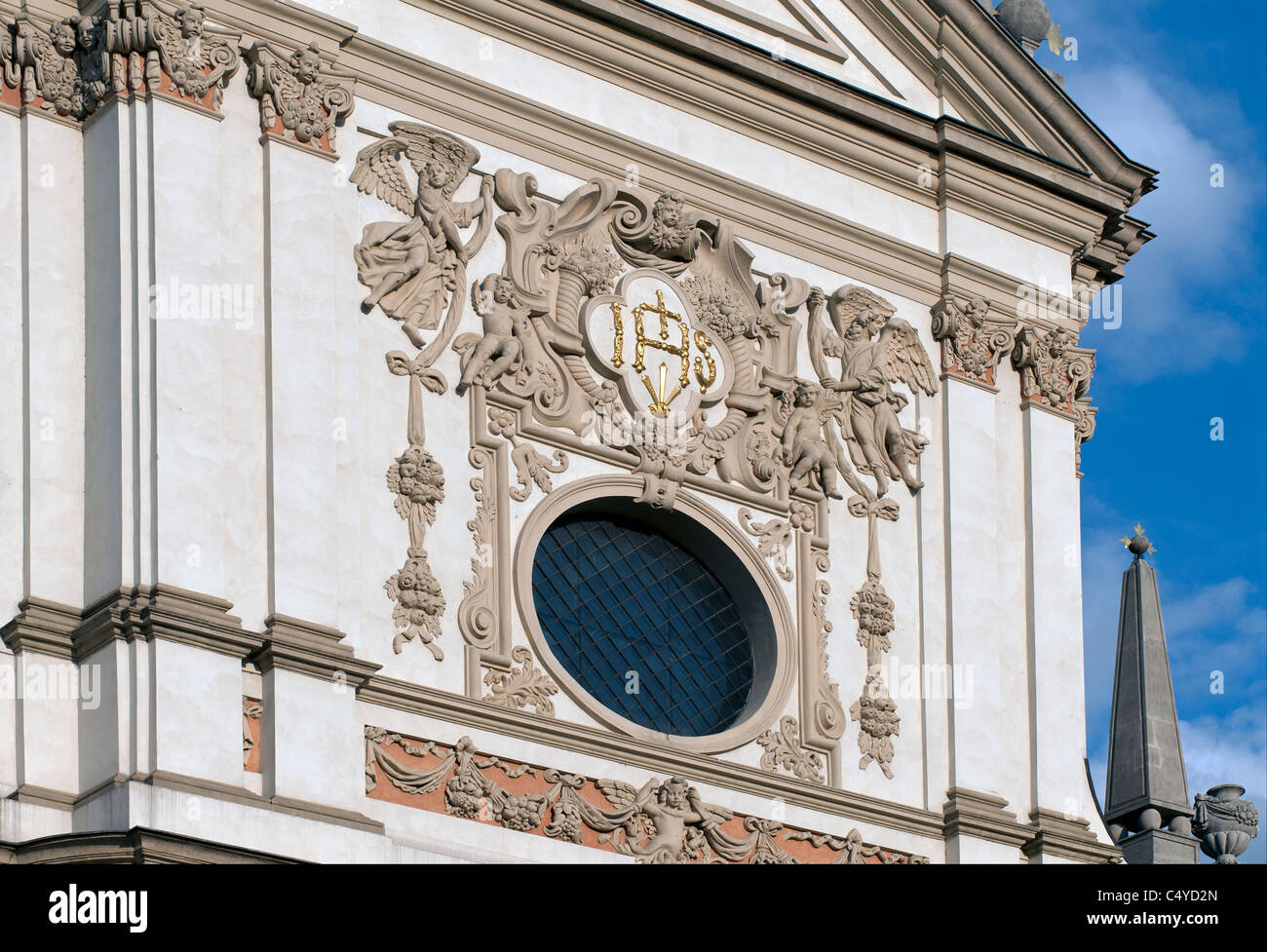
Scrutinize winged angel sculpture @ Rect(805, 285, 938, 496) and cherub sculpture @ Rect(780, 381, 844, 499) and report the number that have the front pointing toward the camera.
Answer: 2

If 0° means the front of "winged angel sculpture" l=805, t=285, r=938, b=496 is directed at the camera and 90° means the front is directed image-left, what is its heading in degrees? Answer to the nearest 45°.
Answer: approximately 0°

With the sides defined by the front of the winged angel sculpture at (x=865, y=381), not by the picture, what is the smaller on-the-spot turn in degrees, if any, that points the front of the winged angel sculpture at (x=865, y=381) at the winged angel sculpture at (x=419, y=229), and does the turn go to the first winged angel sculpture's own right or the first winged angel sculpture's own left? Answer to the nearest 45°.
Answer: approximately 45° to the first winged angel sculpture's own right

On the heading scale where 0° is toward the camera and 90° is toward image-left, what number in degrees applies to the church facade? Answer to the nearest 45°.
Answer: approximately 315°

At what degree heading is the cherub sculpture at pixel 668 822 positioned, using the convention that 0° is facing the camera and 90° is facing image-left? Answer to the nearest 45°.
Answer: approximately 315°
